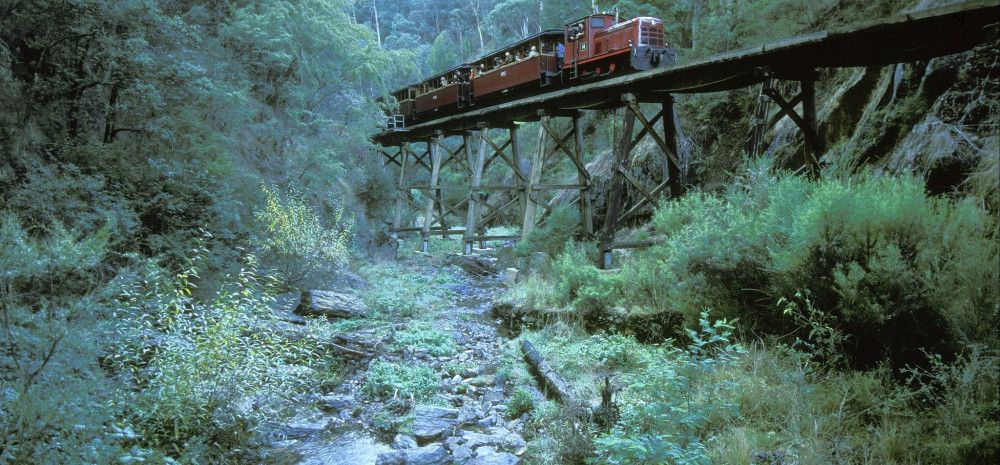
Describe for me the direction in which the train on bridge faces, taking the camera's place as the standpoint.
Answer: facing the viewer and to the right of the viewer

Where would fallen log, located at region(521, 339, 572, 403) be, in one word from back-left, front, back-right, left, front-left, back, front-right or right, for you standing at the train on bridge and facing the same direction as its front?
front-right

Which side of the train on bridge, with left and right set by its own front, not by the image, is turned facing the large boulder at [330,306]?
right

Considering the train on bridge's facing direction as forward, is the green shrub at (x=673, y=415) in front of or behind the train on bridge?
in front

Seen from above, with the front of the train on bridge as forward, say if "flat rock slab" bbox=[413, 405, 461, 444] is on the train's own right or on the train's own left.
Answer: on the train's own right

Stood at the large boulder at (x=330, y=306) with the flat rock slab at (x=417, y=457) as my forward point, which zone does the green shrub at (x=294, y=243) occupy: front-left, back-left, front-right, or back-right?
back-right

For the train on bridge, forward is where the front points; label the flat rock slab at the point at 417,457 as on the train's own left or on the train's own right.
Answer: on the train's own right

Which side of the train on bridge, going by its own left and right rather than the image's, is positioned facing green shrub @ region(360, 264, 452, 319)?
right

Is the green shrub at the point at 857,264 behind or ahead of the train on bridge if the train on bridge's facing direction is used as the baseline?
ahead
